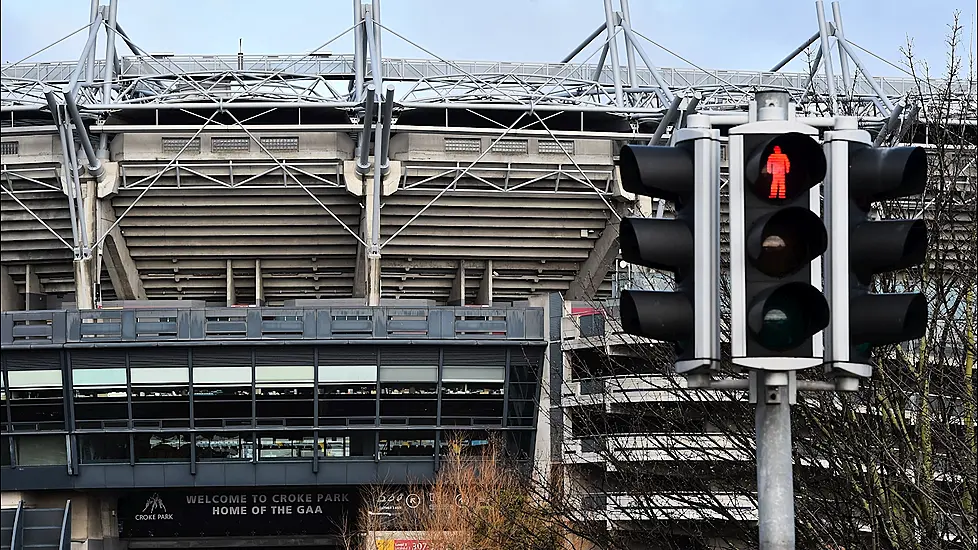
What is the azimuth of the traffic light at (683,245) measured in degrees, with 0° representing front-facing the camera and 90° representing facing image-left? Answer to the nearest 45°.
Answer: approximately 90°

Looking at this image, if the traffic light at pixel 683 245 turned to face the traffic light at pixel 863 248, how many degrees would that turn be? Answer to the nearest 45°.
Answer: approximately 180°
